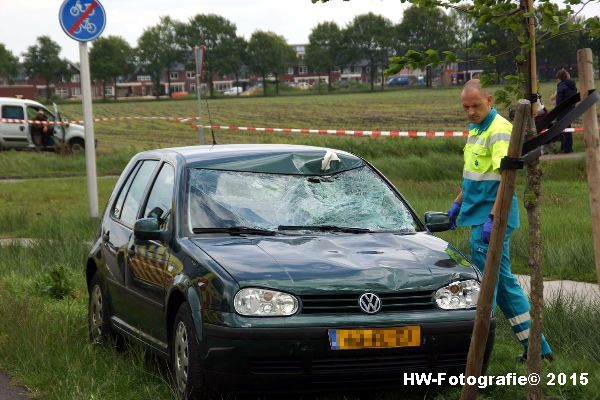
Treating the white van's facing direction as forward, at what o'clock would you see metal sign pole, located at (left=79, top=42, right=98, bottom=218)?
The metal sign pole is roughly at 3 o'clock from the white van.

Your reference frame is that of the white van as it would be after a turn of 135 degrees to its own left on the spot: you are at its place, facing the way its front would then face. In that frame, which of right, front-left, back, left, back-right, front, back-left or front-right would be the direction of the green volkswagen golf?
back-left

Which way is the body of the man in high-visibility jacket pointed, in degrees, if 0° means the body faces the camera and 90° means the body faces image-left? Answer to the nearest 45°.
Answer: approximately 45°

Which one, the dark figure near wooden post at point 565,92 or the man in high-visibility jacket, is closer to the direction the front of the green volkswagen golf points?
the man in high-visibility jacket

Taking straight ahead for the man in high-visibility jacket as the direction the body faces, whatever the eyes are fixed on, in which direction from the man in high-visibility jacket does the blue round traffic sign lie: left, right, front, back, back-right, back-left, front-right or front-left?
right

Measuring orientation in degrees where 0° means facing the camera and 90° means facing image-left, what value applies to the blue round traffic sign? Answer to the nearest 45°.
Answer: approximately 0°

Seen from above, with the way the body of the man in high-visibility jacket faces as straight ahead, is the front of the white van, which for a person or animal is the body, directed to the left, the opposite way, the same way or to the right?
the opposite way

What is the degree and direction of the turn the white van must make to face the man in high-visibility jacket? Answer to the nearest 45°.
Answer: approximately 90° to its right

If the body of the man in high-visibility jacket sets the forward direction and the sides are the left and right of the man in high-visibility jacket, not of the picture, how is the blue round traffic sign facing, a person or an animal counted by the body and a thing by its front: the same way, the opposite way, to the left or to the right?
to the left

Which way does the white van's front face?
to the viewer's right

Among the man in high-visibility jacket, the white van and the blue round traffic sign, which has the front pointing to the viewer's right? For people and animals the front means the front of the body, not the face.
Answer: the white van

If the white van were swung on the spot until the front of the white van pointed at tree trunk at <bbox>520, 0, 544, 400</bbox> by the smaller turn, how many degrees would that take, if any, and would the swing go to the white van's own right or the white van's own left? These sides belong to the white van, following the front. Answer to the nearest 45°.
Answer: approximately 90° to the white van's own right

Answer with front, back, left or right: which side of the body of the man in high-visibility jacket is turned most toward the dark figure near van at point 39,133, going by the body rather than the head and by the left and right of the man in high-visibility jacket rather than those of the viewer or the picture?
right

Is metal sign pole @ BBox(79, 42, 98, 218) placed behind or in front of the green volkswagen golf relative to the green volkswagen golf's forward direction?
behind

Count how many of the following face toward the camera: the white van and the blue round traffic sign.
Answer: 1
